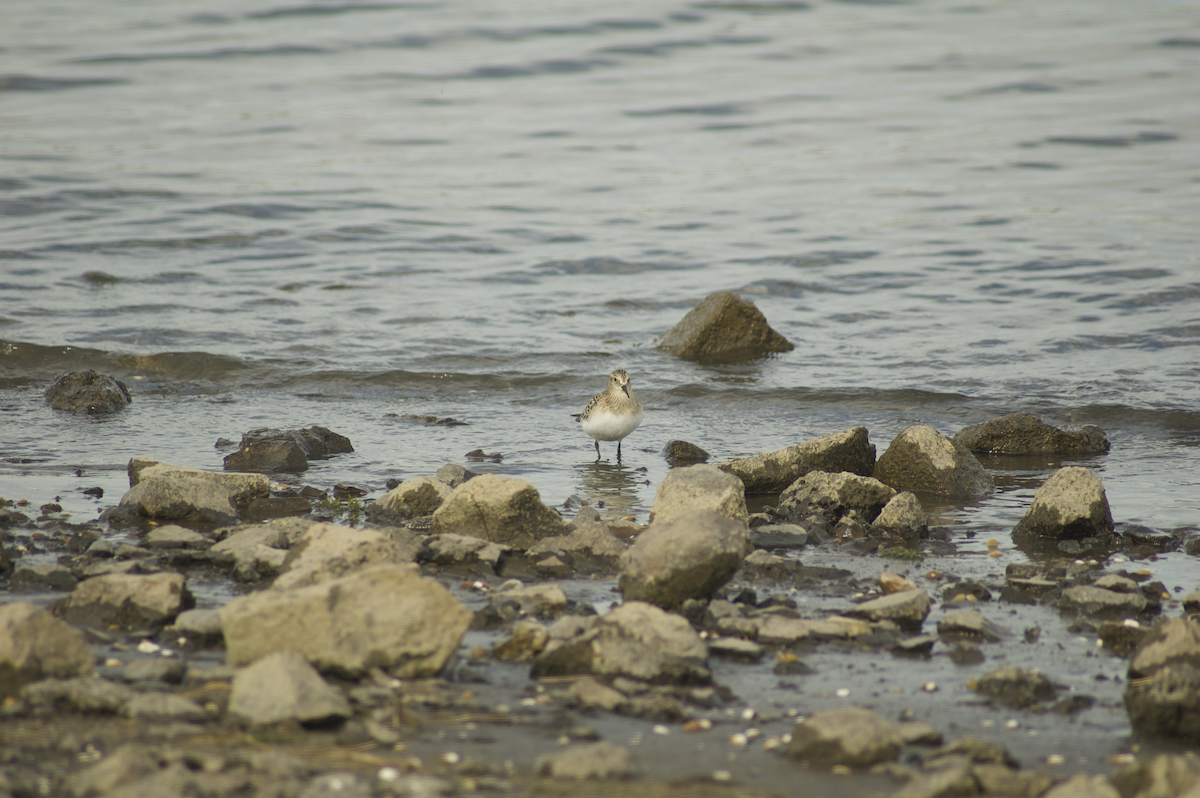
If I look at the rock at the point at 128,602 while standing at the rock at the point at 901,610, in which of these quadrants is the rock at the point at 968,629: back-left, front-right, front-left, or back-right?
back-left

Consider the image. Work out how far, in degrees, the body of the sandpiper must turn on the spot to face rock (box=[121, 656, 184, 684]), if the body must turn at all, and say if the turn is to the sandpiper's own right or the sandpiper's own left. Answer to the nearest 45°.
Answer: approximately 45° to the sandpiper's own right

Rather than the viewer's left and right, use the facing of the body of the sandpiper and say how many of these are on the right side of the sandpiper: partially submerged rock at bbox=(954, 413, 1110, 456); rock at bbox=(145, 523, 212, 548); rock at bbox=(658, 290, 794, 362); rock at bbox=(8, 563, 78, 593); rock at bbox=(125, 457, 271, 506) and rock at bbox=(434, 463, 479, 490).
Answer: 4

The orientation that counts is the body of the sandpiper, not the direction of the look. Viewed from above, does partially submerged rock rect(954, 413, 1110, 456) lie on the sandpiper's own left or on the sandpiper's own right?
on the sandpiper's own left

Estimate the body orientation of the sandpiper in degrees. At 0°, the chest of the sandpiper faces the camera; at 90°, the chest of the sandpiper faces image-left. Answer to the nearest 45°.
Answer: approximately 315°

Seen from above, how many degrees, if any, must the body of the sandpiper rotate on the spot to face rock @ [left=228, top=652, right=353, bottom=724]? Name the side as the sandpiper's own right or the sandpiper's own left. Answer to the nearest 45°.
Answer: approximately 45° to the sandpiper's own right

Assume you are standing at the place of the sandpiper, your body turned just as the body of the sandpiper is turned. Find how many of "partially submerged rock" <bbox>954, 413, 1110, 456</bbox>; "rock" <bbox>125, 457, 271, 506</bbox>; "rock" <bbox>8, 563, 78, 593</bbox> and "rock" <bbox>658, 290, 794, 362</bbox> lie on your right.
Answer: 2

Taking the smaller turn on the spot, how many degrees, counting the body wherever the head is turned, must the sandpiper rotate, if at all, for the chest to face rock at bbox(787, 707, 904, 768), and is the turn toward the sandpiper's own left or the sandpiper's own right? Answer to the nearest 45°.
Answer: approximately 45° to the sandpiper's own right

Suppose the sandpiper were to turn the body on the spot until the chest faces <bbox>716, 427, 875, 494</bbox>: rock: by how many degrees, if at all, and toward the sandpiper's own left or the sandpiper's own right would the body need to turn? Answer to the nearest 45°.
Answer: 0° — it already faces it

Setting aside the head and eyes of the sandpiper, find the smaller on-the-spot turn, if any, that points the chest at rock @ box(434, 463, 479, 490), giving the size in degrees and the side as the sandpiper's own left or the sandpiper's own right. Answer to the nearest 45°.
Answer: approximately 90° to the sandpiper's own right

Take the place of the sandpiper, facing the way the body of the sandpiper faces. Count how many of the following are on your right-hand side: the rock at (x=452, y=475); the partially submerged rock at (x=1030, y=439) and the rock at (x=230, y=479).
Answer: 2

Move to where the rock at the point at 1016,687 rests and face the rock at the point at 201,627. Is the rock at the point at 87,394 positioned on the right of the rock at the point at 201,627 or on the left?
right

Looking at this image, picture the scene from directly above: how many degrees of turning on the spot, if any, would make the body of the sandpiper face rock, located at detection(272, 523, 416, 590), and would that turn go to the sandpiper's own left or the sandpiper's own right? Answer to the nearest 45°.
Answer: approximately 45° to the sandpiper's own right

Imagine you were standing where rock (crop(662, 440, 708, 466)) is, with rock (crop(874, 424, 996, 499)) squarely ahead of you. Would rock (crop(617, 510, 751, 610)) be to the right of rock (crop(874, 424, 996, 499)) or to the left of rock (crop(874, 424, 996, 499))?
right

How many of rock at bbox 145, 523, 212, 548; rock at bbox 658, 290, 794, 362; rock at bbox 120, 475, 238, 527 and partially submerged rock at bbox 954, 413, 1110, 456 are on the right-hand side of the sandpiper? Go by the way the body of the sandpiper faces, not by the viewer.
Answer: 2
